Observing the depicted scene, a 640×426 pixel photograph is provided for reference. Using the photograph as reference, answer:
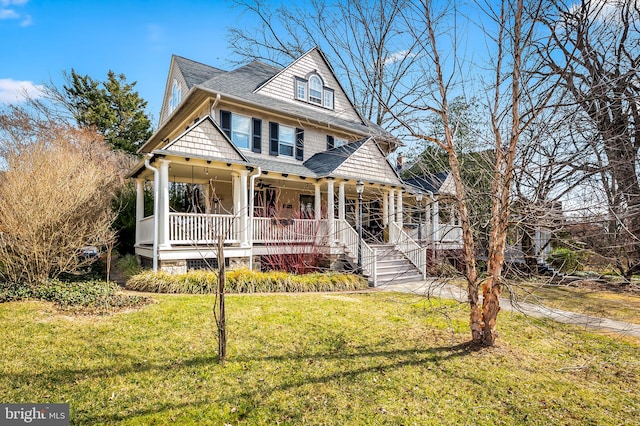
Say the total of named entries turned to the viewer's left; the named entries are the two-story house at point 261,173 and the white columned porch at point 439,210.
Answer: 0

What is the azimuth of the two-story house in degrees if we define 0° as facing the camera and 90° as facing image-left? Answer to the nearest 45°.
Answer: approximately 315°

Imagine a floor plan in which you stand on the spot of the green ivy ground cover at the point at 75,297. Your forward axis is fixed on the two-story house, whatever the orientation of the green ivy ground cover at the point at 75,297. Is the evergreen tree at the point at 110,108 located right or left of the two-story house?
left

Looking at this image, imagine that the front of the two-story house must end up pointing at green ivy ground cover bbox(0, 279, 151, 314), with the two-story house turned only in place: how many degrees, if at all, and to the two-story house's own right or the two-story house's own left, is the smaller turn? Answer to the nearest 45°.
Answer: approximately 90° to the two-story house's own right
